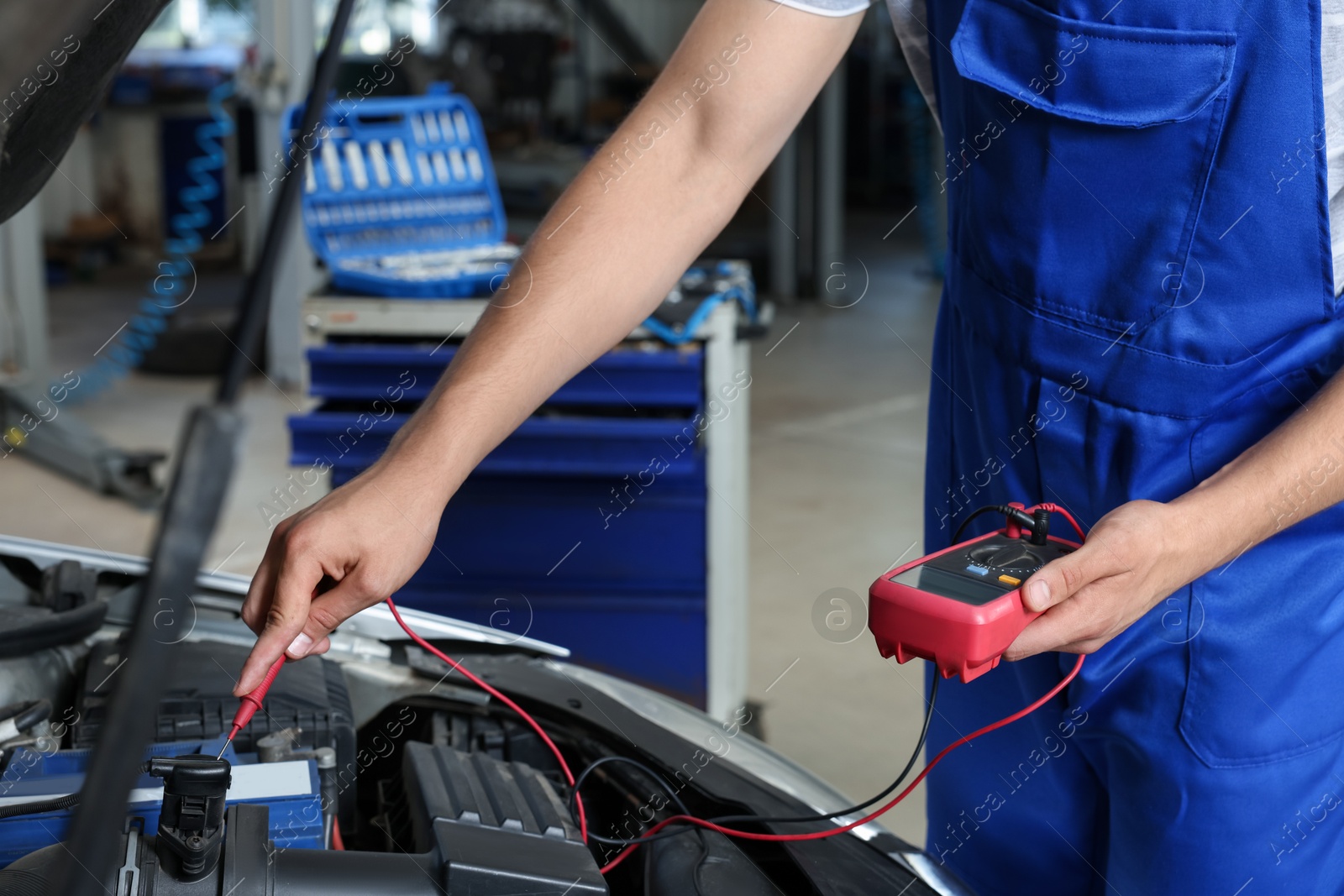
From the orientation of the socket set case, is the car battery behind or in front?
in front

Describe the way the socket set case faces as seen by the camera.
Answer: facing the viewer

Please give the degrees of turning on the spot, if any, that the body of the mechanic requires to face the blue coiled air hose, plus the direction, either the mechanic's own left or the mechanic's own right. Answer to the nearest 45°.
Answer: approximately 90° to the mechanic's own right

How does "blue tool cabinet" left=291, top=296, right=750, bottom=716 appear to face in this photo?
toward the camera

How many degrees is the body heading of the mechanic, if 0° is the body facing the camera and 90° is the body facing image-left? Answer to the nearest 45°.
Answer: approximately 45°

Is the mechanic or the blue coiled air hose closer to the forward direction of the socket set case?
the mechanic

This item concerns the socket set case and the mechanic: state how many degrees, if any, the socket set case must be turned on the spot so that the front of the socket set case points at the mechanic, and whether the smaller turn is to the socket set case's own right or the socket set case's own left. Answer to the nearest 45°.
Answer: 0° — it already faces them

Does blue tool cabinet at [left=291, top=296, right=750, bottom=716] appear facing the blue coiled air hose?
no
